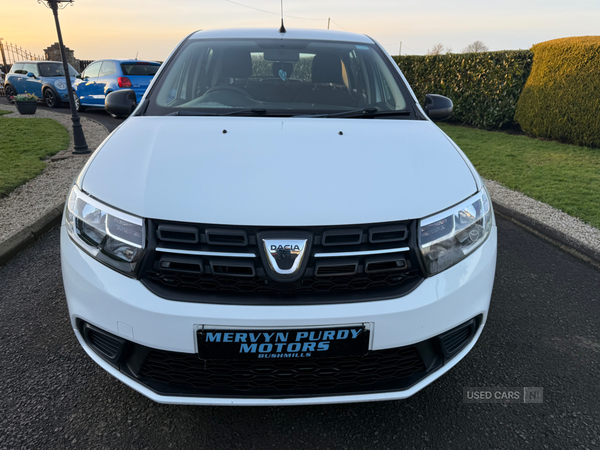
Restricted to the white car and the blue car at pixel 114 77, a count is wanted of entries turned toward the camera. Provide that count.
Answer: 1

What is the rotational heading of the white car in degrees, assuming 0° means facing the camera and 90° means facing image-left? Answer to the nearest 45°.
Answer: approximately 0°

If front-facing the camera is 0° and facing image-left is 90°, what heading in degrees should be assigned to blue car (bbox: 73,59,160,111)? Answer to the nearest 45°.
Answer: approximately 135°

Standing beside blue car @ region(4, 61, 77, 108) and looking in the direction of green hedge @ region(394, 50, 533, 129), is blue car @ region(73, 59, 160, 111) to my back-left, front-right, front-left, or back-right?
front-right

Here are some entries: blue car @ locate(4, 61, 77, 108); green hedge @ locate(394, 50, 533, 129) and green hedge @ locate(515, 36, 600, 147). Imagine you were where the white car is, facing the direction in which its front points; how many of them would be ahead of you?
0

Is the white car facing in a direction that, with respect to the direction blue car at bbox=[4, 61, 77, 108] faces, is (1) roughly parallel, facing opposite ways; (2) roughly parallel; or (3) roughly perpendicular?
roughly perpendicular

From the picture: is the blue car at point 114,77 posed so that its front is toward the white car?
no

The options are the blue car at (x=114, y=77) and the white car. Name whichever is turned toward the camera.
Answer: the white car

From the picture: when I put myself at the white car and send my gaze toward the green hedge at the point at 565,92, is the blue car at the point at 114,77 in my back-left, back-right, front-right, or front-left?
front-left

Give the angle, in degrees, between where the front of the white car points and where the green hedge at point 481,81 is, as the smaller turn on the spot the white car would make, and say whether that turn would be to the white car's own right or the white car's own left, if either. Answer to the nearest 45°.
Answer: approximately 135° to the white car's own left

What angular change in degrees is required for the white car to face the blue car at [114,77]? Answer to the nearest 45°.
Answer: approximately 180°

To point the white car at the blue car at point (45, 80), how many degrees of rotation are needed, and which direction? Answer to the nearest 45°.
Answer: approximately 135° to its right
